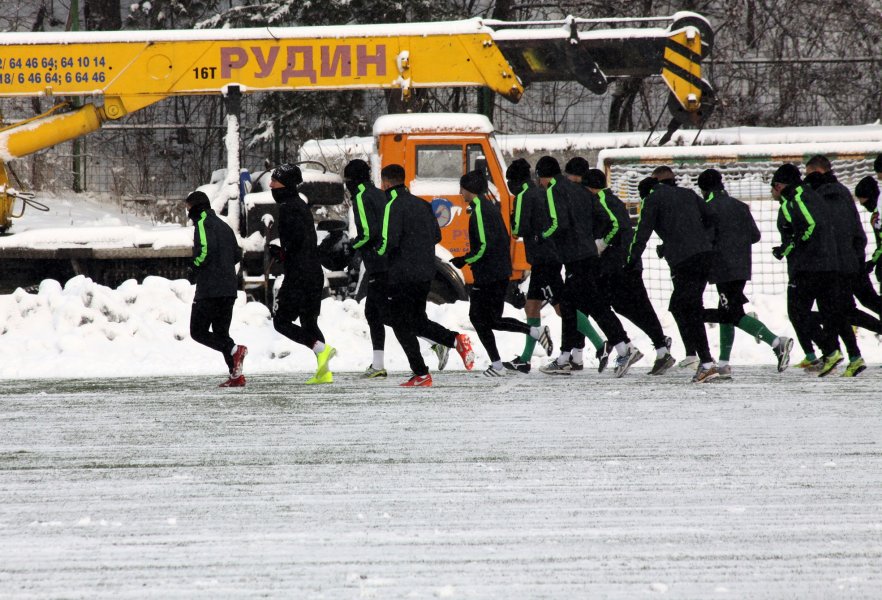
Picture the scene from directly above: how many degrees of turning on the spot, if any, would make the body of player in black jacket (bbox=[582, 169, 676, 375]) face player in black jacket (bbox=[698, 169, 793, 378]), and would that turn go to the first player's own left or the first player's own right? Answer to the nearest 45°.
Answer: approximately 180°

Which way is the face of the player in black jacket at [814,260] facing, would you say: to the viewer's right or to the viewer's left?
to the viewer's left

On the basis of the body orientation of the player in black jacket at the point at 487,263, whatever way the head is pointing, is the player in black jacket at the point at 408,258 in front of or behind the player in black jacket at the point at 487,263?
in front

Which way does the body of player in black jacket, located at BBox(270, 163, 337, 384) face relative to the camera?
to the viewer's left

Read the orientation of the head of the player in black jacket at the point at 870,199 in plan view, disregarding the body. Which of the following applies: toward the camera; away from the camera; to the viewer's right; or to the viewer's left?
to the viewer's left

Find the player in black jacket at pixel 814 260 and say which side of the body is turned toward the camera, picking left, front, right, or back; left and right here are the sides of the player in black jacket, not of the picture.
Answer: left

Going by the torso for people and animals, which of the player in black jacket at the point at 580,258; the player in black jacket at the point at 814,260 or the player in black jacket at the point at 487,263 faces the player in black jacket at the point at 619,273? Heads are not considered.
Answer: the player in black jacket at the point at 814,260

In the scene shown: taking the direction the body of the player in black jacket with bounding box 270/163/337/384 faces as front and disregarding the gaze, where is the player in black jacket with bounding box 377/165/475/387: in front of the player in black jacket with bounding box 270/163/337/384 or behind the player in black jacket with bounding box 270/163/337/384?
behind

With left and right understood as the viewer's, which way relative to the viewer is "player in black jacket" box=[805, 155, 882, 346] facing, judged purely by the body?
facing to the left of the viewer

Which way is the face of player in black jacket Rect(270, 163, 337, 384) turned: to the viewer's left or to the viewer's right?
to the viewer's left

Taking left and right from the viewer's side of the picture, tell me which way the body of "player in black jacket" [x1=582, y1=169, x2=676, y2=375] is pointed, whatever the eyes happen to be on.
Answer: facing to the left of the viewer
